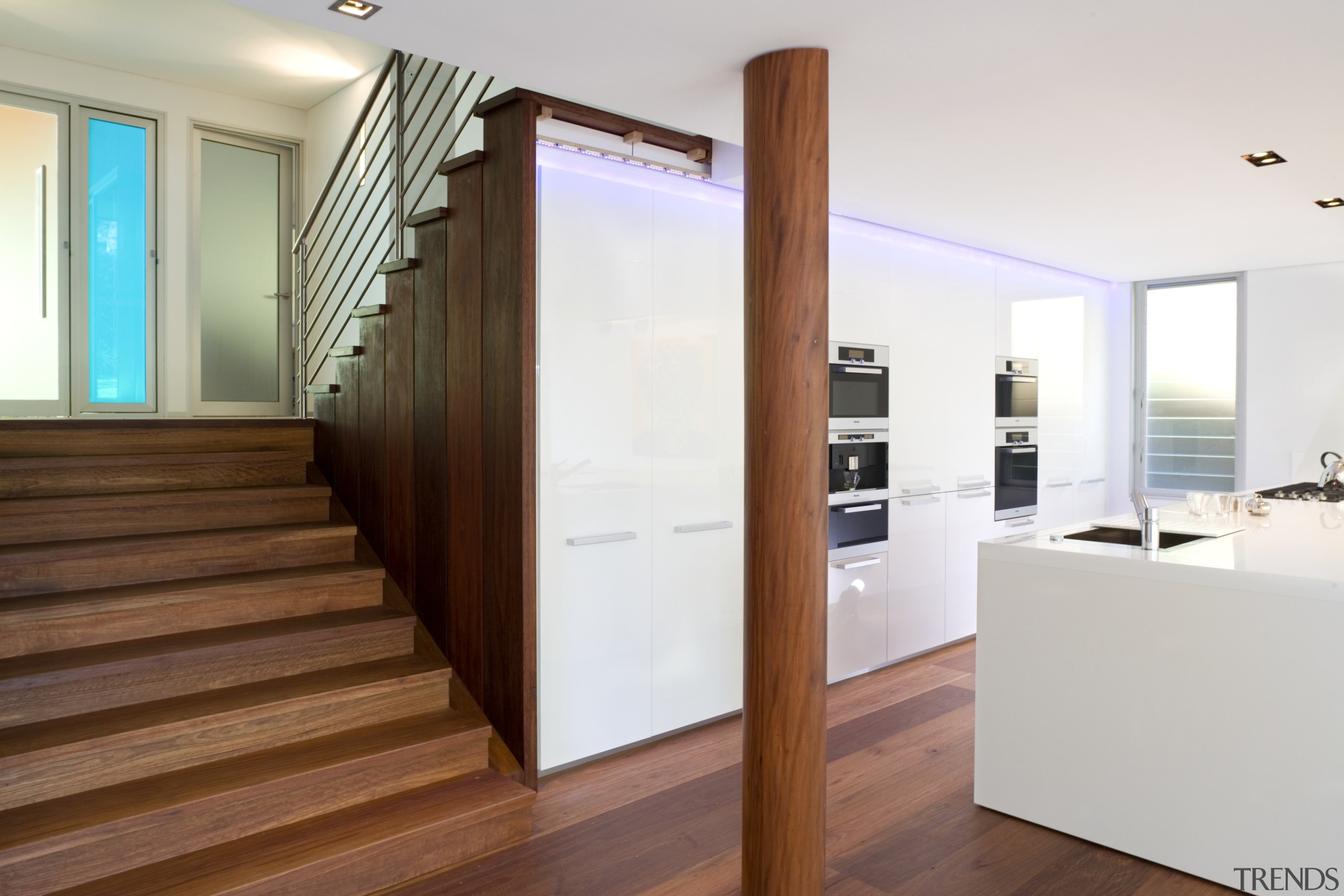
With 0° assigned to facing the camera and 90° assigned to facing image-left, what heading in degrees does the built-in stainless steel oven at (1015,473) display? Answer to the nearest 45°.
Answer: approximately 315°

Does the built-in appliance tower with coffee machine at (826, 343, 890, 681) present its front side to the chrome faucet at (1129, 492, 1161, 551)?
yes

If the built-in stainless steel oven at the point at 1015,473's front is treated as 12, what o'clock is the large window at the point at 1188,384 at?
The large window is roughly at 9 o'clock from the built-in stainless steel oven.

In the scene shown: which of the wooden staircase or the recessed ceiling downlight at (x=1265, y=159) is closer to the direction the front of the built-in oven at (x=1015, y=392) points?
the recessed ceiling downlight

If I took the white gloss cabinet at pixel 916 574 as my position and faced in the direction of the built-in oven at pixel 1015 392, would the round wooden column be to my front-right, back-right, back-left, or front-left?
back-right

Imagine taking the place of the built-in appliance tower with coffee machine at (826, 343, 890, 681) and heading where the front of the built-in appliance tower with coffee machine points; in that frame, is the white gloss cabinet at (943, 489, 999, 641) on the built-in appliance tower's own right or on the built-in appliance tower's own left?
on the built-in appliance tower's own left

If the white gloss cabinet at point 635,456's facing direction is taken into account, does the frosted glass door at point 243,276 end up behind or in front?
behind

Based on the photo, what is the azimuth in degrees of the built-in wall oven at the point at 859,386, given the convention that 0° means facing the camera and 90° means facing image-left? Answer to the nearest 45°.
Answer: approximately 315°

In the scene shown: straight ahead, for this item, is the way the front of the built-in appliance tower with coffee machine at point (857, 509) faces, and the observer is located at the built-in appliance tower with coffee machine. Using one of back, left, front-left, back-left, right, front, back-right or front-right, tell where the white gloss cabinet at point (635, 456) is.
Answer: right

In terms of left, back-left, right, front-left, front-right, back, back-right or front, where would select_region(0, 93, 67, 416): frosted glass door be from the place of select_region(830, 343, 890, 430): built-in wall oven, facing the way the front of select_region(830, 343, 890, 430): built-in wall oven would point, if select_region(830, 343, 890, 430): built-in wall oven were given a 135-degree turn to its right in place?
front

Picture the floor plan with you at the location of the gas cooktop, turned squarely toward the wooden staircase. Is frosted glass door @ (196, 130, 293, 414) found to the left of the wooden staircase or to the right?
right

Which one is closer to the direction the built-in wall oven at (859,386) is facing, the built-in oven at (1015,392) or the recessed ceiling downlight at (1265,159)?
the recessed ceiling downlight

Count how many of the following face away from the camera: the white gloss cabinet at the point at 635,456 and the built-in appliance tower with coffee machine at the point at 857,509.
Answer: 0

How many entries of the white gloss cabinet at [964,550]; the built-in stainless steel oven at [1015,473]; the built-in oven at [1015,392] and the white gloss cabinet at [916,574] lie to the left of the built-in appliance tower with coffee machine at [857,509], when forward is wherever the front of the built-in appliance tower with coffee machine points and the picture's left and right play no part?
4

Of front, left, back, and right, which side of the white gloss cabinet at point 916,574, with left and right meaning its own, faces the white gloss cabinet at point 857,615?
right

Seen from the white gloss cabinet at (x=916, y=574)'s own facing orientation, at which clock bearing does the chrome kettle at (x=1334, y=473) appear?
The chrome kettle is roughly at 10 o'clock from the white gloss cabinet.

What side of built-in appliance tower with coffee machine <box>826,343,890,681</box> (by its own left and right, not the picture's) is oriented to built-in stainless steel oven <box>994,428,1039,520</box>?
left
